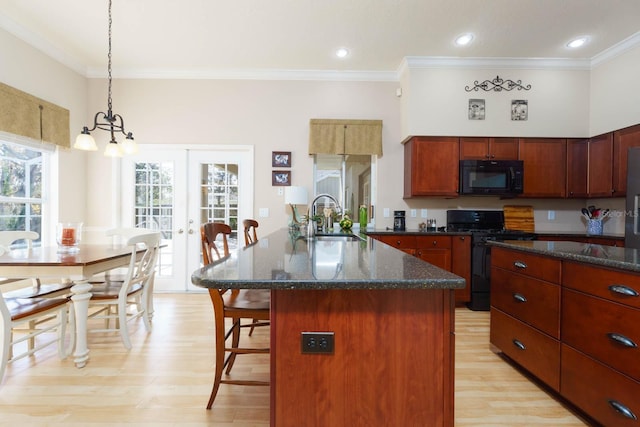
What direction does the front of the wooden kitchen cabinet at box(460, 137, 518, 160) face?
toward the camera

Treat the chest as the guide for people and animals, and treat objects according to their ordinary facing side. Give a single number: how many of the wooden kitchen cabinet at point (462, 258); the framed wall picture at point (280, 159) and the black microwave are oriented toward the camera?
3

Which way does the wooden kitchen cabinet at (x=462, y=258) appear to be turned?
toward the camera

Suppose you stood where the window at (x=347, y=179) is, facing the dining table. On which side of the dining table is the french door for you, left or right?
right

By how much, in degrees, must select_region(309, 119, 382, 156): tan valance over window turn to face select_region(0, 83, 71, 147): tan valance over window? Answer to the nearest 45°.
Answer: approximately 90° to its right

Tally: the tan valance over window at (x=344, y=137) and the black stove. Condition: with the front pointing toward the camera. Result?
2

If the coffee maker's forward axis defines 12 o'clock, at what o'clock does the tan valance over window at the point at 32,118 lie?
The tan valance over window is roughly at 2 o'clock from the coffee maker.

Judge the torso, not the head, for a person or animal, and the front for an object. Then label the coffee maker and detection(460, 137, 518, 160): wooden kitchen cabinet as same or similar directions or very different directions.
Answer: same or similar directions

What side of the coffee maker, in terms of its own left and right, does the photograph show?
front

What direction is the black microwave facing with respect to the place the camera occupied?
facing the viewer

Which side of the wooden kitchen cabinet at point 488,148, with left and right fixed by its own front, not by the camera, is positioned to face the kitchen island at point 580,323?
front

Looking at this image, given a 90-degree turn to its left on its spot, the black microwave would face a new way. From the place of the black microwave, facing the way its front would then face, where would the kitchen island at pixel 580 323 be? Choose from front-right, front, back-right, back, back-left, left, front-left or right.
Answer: right

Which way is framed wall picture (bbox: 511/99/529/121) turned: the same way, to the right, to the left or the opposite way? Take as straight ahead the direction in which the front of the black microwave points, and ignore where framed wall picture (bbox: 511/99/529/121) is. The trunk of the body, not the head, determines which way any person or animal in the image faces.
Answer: the same way
